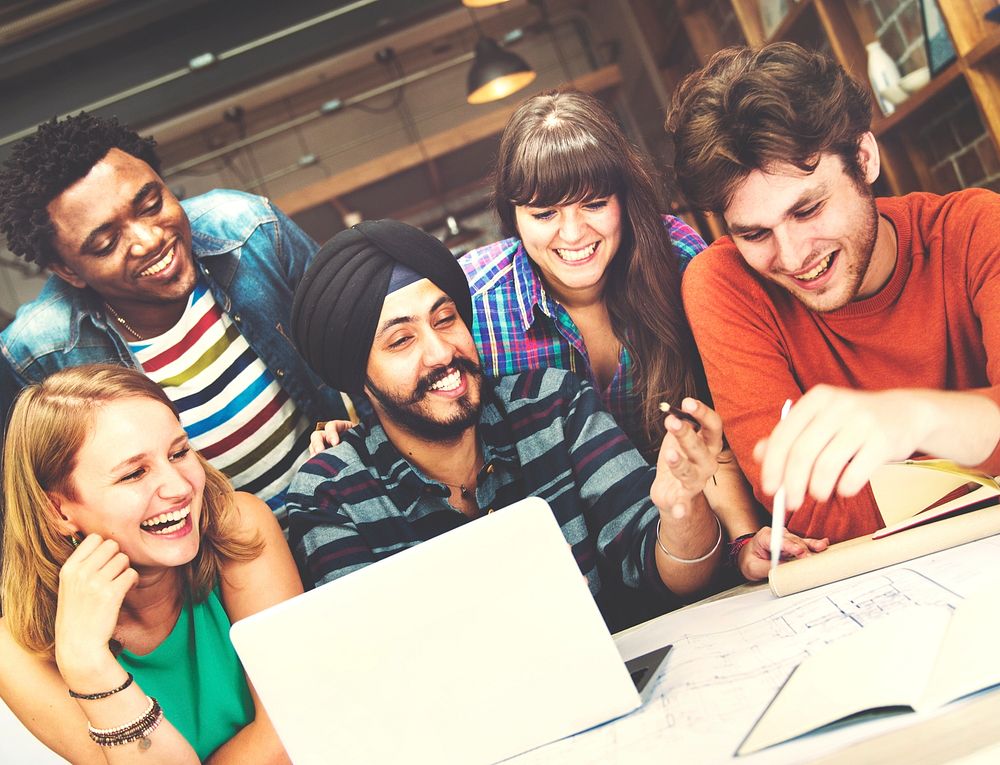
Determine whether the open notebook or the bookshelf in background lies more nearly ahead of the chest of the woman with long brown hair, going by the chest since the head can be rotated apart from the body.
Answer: the open notebook

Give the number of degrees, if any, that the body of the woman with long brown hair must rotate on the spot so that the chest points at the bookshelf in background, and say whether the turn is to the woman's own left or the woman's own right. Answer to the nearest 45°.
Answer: approximately 135° to the woman's own left

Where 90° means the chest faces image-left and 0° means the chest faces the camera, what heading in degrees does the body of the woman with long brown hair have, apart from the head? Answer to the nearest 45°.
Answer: approximately 0°

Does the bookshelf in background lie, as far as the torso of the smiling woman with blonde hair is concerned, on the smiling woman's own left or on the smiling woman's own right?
on the smiling woman's own left

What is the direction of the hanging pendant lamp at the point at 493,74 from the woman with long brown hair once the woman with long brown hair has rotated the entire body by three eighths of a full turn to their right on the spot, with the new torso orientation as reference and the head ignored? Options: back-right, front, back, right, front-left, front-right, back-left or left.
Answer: front-right

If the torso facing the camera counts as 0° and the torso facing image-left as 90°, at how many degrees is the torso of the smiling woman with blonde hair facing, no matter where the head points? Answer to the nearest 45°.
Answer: approximately 315°

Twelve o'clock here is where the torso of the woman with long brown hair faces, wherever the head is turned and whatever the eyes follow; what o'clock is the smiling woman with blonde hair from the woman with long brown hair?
The smiling woman with blonde hair is roughly at 2 o'clock from the woman with long brown hair.
